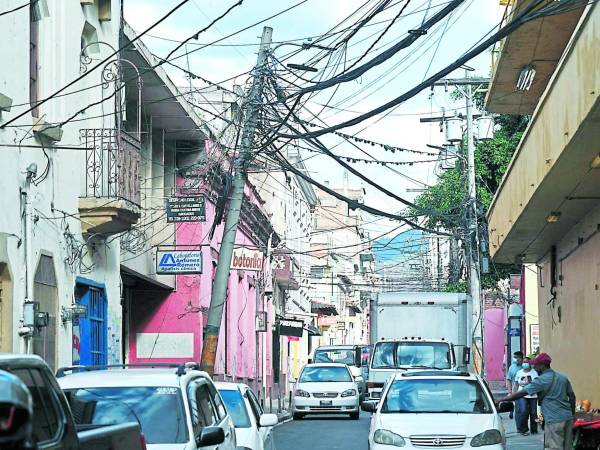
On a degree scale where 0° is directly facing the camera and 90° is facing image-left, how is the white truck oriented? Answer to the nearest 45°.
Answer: approximately 0°

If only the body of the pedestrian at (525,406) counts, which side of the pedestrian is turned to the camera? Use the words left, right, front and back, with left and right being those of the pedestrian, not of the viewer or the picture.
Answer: front

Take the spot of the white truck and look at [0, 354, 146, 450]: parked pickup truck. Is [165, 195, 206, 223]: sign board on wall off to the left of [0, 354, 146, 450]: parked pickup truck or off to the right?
right

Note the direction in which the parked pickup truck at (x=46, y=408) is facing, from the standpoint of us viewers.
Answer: facing the viewer and to the left of the viewer

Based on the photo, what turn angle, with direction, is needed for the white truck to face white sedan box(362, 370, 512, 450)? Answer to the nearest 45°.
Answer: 0° — it already faces it

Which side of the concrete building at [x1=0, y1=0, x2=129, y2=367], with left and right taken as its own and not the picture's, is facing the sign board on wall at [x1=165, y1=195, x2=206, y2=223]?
left

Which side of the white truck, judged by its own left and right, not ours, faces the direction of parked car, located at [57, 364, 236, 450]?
front

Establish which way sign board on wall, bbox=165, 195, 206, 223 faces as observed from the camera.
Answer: facing the viewer

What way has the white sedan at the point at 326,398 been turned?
toward the camera

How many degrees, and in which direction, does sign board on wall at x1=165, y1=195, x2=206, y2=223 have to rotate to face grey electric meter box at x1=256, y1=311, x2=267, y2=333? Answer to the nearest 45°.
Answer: approximately 180°
